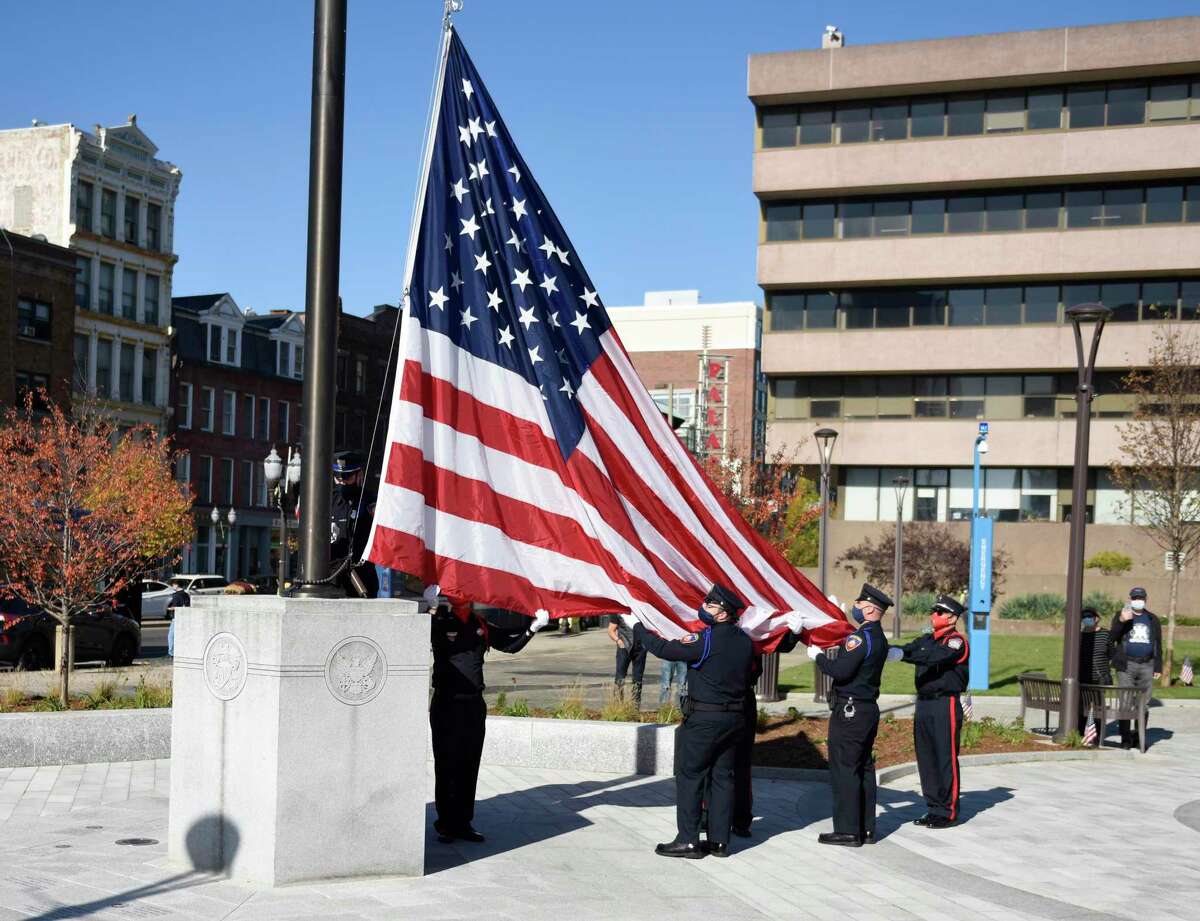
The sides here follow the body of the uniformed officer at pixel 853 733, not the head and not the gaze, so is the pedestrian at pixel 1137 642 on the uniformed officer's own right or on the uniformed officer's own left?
on the uniformed officer's own right

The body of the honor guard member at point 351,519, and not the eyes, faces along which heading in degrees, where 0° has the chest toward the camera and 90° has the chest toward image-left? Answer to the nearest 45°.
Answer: approximately 45°

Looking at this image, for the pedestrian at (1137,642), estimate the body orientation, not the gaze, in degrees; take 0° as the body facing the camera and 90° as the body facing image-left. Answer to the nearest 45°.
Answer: approximately 0°

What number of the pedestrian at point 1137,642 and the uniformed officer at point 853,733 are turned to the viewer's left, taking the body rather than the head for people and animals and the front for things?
1

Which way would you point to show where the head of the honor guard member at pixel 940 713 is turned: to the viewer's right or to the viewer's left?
to the viewer's left

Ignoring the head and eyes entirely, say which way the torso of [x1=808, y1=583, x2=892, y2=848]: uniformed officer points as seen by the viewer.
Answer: to the viewer's left

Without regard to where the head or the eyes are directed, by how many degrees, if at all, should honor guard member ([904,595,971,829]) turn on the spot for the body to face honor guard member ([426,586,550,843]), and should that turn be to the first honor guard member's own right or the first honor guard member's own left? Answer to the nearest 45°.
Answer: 0° — they already face them

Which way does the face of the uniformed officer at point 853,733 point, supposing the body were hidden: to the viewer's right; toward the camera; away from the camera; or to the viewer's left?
to the viewer's left
